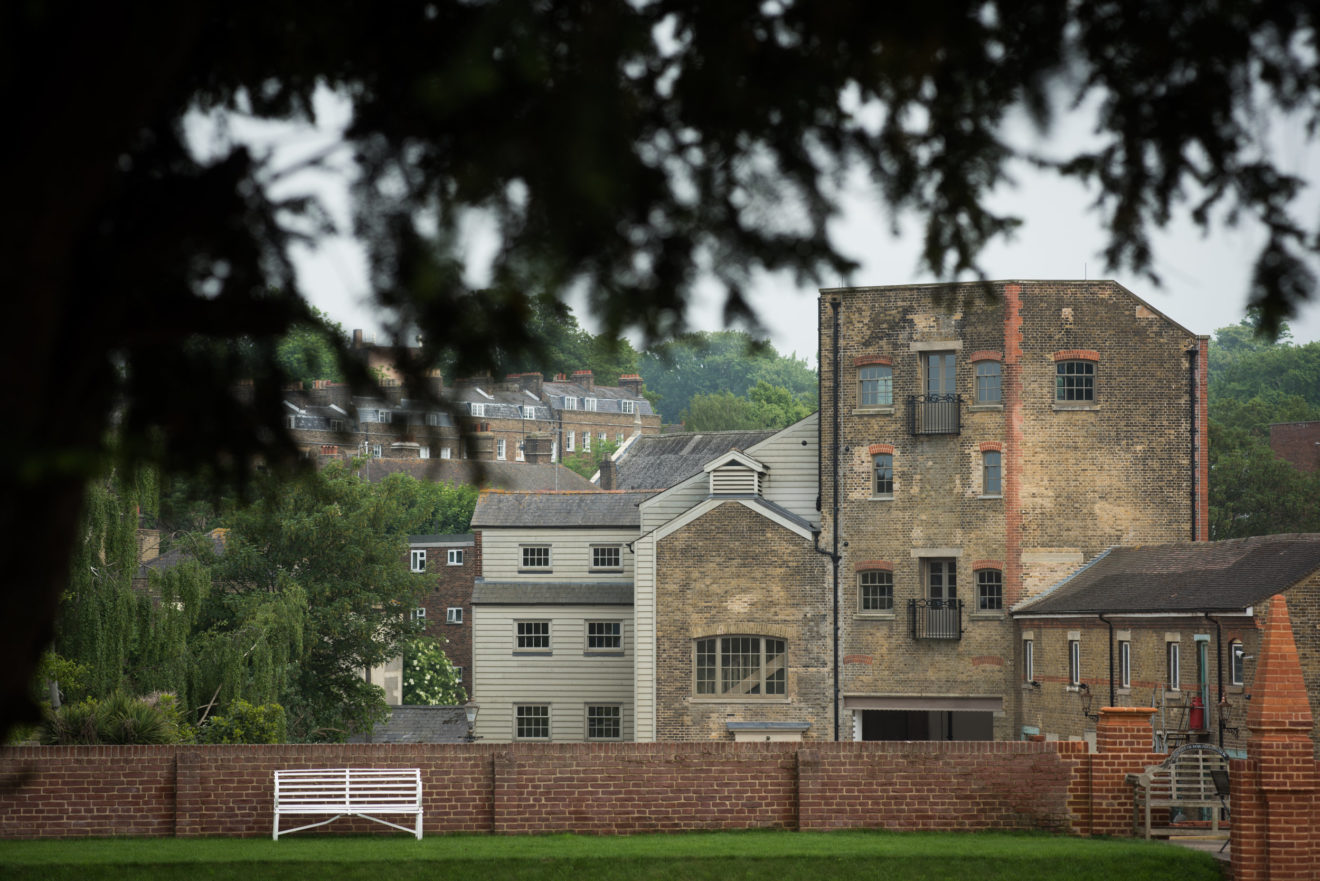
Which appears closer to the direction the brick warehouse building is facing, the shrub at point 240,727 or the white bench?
the white bench

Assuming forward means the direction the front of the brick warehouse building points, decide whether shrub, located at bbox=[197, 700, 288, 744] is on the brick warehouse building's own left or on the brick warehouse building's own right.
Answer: on the brick warehouse building's own right

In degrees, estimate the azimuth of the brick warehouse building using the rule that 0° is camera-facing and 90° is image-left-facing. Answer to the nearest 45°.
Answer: approximately 0°

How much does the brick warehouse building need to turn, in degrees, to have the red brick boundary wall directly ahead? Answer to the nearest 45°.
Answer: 0° — it already faces it

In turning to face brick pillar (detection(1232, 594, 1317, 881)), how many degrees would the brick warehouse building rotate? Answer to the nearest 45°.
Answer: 0° — it already faces it
